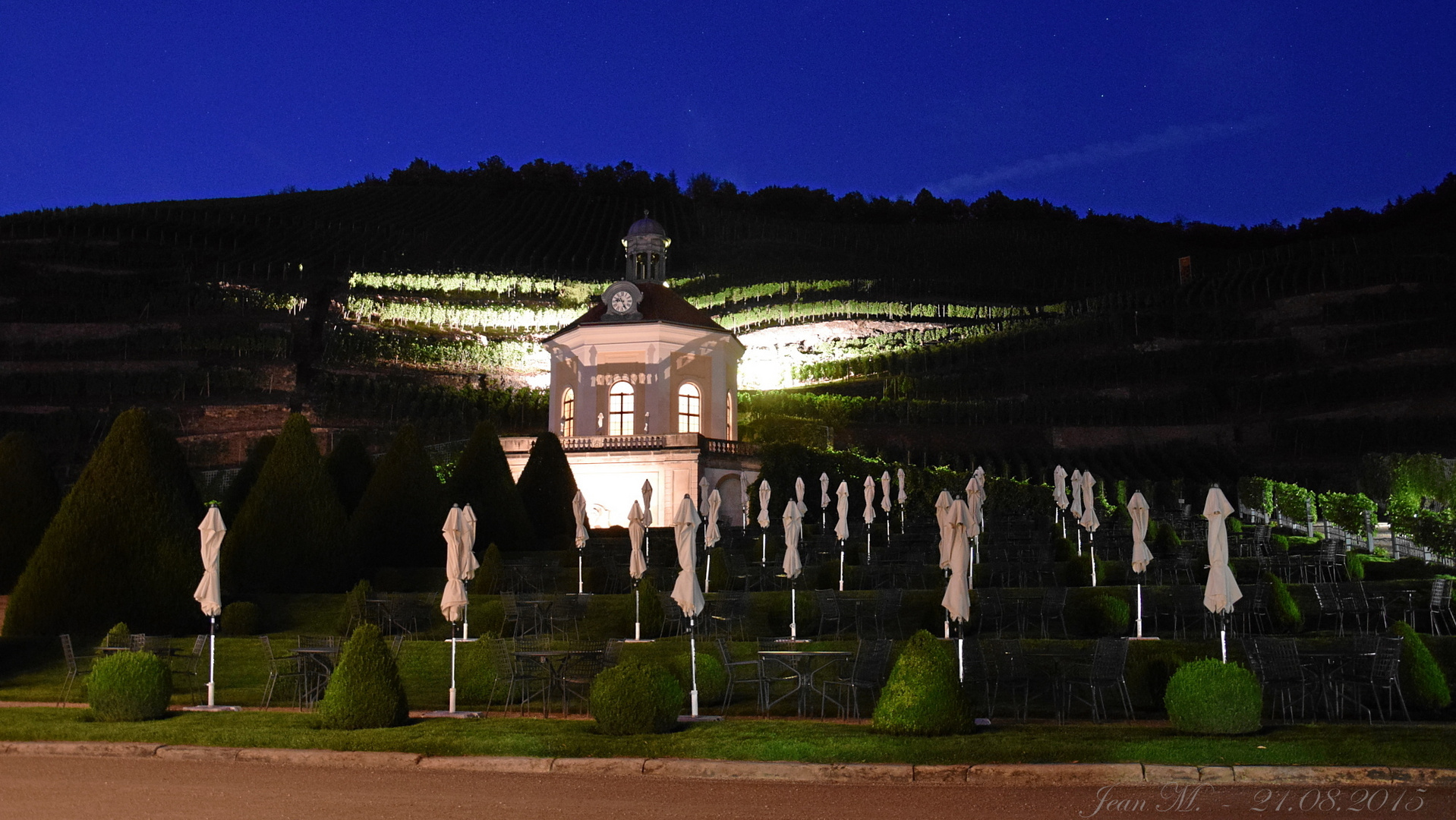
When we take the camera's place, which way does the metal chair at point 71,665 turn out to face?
facing to the right of the viewer

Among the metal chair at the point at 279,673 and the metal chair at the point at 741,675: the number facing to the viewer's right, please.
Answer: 2

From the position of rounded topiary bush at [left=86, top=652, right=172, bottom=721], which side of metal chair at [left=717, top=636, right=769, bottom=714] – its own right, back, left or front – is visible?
back

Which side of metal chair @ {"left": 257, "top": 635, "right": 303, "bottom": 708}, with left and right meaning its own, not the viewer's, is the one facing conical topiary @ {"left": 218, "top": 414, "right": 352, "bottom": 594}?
left

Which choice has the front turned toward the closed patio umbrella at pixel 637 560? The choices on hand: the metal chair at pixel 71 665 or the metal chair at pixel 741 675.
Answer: the metal chair at pixel 71 665

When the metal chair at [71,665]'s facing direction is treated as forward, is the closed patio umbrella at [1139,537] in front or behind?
in front

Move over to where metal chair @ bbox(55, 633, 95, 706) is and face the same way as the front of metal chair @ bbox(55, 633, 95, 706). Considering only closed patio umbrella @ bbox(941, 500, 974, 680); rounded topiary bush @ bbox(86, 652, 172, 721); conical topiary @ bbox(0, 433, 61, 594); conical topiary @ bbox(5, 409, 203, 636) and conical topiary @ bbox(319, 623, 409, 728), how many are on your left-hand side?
2

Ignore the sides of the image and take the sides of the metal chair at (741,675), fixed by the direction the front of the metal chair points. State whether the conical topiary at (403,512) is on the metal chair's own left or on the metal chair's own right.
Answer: on the metal chair's own left

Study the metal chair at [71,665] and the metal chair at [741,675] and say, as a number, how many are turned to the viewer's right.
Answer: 2

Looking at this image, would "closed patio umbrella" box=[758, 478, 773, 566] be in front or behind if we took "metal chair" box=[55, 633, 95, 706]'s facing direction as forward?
in front

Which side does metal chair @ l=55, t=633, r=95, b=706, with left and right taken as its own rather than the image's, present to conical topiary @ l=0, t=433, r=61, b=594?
left

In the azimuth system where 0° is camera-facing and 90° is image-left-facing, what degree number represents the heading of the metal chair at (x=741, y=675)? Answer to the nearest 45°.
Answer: approximately 270°

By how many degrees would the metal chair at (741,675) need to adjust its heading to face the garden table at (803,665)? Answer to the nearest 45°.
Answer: approximately 45° to its right

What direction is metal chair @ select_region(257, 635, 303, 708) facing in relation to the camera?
to the viewer's right

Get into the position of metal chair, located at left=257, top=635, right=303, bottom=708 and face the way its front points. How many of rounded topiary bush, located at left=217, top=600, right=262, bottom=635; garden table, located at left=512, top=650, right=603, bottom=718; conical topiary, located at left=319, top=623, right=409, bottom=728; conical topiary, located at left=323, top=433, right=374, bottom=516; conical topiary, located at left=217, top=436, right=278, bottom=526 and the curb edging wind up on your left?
3

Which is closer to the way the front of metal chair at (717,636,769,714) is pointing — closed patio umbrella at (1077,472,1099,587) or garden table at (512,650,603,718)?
the closed patio umbrella
